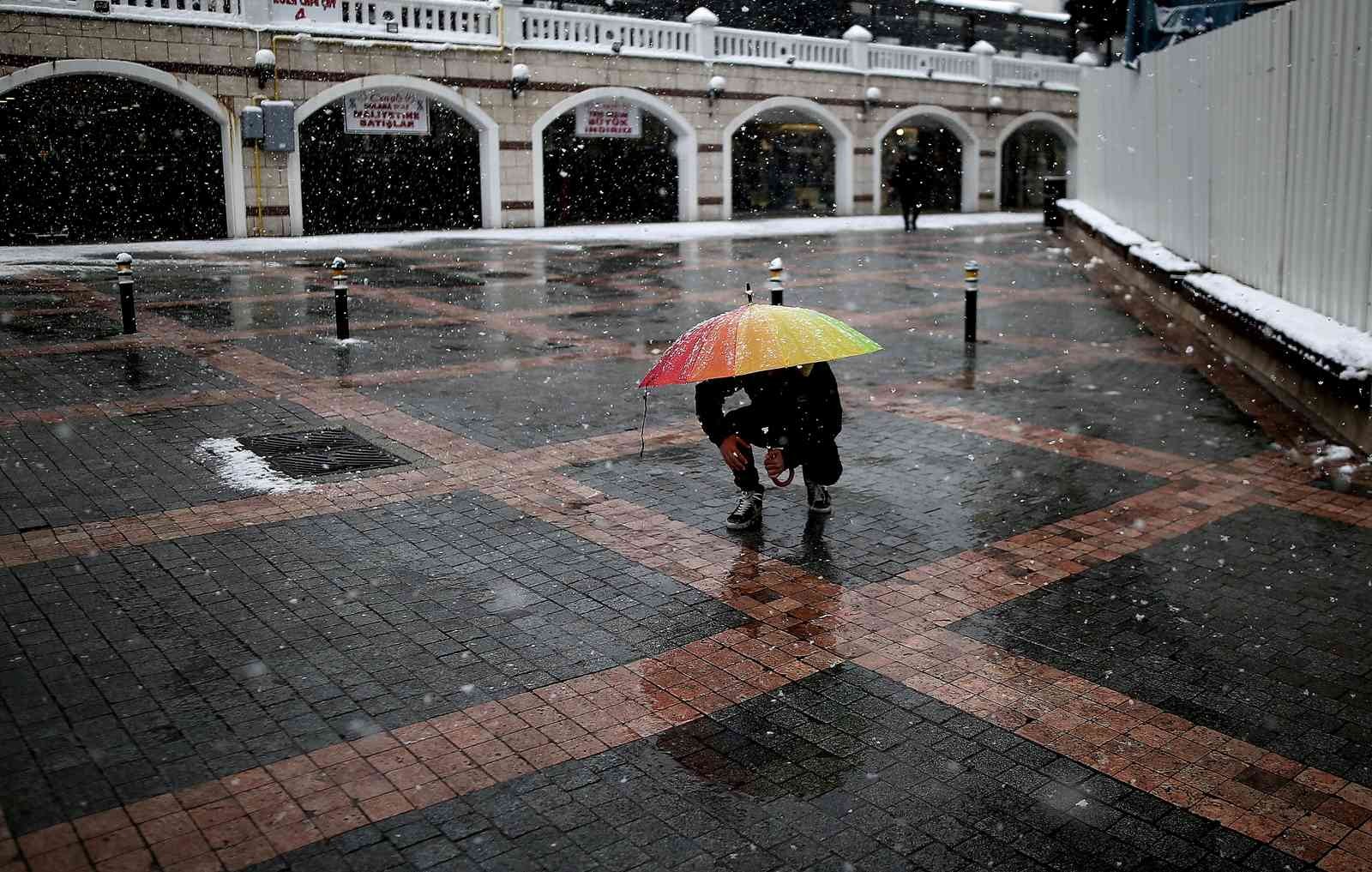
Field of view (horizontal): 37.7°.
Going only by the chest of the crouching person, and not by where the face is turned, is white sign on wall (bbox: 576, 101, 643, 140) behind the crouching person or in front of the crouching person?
behind

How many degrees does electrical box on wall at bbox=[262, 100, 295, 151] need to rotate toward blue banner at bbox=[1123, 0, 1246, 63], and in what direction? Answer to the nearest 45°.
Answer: approximately 45° to its left

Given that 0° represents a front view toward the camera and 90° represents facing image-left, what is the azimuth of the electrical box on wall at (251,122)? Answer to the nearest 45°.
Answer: approximately 0°

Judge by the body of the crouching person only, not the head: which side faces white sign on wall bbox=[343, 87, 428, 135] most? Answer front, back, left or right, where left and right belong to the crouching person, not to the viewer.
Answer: back

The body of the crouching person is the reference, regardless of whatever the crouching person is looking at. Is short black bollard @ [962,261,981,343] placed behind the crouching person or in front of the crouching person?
behind

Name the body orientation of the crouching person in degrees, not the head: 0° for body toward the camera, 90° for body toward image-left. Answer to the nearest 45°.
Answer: approximately 0°
